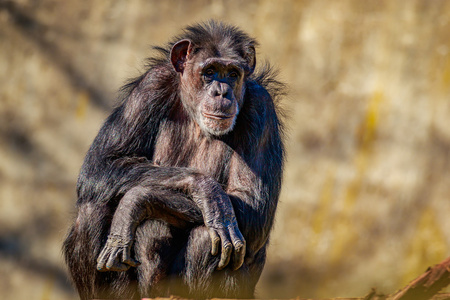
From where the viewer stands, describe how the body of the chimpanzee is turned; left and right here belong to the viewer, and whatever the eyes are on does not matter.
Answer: facing the viewer
